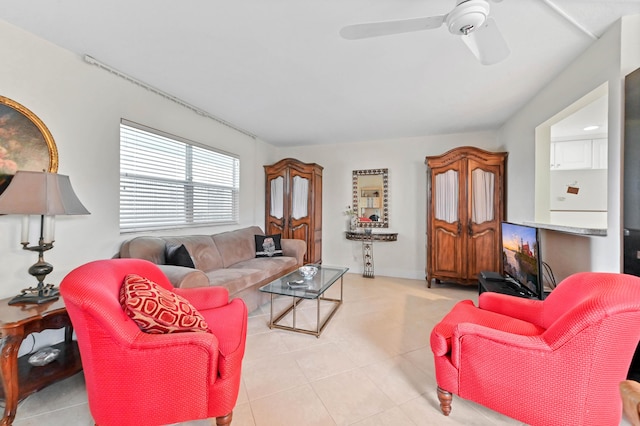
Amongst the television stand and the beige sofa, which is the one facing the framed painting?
the television stand

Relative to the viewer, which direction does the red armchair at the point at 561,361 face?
to the viewer's left

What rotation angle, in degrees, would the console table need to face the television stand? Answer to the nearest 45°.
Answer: approximately 45° to its left

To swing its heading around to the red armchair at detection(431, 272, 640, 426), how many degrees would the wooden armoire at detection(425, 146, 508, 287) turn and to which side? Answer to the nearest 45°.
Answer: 0° — it already faces it

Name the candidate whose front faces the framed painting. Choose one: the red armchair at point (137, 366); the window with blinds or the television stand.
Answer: the television stand

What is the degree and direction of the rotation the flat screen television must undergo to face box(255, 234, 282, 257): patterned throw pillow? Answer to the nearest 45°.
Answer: approximately 45° to its right

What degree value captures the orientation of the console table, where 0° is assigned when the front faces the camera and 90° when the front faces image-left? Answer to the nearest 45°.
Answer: approximately 0°

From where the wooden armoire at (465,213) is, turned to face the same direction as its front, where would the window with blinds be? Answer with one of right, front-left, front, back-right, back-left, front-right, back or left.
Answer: front-right

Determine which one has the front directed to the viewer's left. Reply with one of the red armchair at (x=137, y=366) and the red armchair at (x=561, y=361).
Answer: the red armchair at (x=561, y=361)

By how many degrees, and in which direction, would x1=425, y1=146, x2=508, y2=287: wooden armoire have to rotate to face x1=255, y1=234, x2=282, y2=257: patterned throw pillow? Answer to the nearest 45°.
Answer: approximately 45° to its right

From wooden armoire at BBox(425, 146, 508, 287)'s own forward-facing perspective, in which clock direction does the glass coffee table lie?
The glass coffee table is roughly at 1 o'clock from the wooden armoire.

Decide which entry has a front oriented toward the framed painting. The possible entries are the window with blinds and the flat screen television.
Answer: the flat screen television
